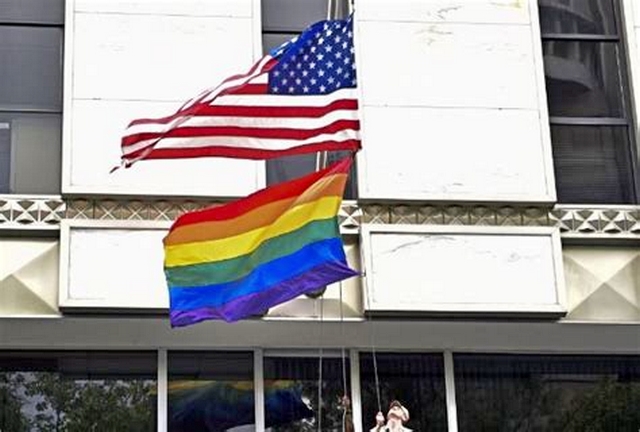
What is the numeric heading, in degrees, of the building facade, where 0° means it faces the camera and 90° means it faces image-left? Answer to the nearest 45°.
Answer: approximately 0°
